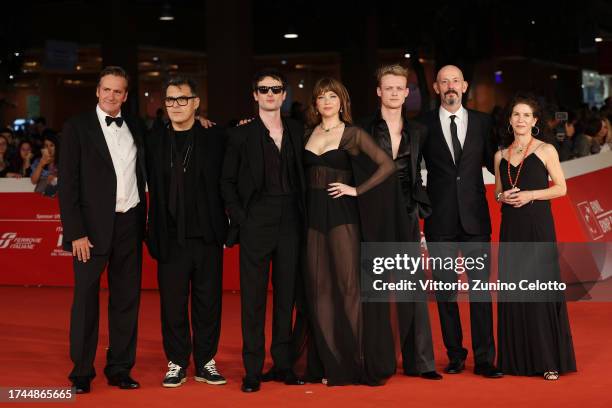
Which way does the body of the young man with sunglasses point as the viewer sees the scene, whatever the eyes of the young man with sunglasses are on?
toward the camera

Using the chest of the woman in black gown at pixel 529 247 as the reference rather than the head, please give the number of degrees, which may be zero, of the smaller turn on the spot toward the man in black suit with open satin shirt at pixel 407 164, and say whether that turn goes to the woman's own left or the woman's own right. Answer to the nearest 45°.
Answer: approximately 45° to the woman's own right

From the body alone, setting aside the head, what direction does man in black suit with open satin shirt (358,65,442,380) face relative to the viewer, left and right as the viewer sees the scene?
facing the viewer

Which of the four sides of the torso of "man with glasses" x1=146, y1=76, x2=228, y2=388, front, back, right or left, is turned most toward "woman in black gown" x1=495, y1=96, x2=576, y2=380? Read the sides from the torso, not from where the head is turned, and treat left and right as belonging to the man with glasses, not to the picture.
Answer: left

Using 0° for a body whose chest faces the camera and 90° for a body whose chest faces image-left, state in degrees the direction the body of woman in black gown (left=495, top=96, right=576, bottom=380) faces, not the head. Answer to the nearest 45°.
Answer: approximately 45°

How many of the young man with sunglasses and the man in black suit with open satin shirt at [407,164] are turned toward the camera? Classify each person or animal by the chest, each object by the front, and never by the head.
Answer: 2

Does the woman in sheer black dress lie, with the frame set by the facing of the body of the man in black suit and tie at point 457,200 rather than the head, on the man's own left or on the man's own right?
on the man's own right

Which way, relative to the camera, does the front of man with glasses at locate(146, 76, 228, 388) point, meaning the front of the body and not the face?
toward the camera

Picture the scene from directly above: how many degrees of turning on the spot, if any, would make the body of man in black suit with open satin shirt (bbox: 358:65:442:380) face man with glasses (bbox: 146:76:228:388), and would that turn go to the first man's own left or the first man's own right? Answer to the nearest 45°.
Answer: approximately 90° to the first man's own right

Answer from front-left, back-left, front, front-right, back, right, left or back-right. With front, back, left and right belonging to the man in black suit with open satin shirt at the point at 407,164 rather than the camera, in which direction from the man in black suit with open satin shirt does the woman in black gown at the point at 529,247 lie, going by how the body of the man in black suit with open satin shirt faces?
left

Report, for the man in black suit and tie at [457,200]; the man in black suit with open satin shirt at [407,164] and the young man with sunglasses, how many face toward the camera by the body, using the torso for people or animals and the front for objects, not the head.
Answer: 3
